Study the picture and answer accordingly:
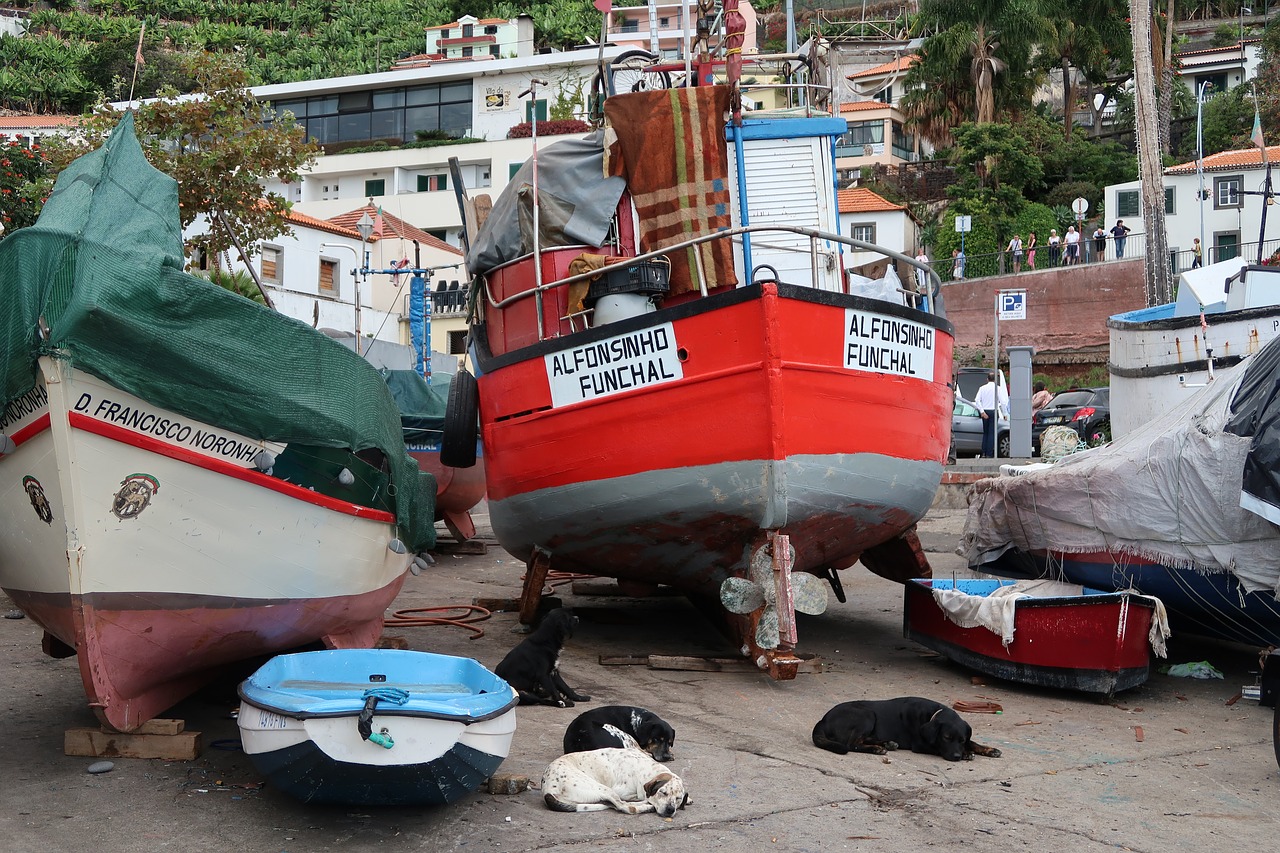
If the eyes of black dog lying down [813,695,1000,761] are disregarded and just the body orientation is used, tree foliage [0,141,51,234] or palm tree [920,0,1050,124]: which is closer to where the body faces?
the palm tree

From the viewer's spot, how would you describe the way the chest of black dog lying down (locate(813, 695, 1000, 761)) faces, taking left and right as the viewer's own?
facing to the right of the viewer

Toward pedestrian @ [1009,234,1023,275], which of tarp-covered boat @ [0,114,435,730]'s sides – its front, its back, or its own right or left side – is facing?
back

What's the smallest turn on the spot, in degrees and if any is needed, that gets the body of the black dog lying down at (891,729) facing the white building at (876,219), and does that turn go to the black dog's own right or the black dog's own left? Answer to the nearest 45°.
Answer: approximately 90° to the black dog's own left

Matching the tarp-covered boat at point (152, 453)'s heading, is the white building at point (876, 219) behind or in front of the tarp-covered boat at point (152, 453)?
behind

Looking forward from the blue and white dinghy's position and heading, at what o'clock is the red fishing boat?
The red fishing boat is roughly at 7 o'clock from the blue and white dinghy.

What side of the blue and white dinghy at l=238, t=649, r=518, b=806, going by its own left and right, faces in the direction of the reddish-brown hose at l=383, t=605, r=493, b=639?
back

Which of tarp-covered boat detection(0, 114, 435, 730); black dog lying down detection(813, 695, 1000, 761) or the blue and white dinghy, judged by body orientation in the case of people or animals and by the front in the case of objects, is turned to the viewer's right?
the black dog lying down

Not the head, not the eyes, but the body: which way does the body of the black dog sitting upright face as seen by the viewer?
to the viewer's right

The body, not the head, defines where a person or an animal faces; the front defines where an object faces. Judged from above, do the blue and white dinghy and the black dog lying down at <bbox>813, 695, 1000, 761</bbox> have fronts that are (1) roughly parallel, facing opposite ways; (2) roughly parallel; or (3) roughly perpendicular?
roughly perpendicular

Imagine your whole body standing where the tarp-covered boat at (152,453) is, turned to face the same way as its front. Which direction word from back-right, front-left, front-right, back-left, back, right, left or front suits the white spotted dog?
left

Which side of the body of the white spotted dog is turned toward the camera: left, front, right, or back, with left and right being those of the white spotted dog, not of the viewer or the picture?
right
